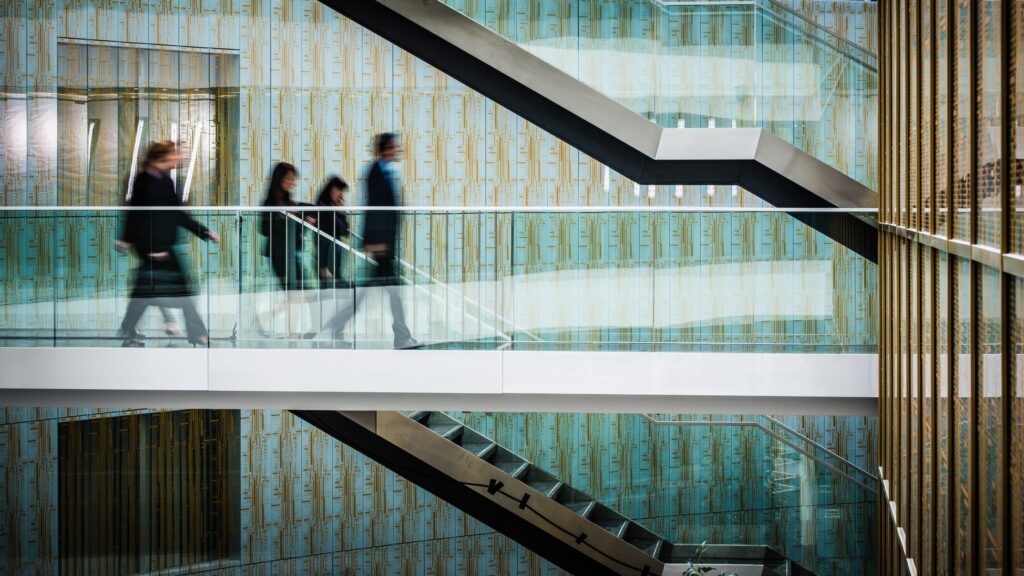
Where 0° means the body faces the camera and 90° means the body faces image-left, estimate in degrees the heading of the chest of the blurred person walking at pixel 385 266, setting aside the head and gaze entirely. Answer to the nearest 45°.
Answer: approximately 270°

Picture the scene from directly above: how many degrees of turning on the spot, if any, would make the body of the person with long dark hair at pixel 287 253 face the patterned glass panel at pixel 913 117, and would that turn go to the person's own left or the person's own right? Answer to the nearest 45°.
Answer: approximately 45° to the person's own right

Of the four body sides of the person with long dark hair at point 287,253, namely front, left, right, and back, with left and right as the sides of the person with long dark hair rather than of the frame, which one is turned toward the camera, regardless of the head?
right

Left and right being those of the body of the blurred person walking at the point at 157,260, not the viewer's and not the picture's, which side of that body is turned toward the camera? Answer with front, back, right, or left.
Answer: right

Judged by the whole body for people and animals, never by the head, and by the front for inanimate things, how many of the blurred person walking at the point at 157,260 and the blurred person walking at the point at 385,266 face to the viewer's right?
2

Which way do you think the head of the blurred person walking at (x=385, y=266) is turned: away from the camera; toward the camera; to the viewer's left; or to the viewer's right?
to the viewer's right
